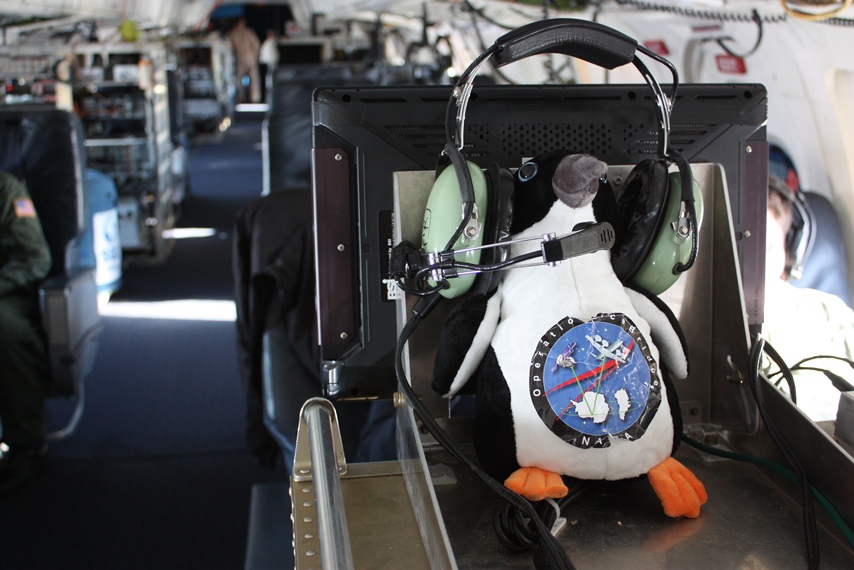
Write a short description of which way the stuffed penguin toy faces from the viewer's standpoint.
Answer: facing the viewer

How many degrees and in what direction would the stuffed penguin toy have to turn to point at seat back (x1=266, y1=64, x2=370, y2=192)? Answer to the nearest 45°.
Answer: approximately 135° to its right

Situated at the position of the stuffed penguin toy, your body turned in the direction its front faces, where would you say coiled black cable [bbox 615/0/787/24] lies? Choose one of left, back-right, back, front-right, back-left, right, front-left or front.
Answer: back

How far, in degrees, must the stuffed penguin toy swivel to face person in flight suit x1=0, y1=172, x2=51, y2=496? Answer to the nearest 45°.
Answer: approximately 135° to its right

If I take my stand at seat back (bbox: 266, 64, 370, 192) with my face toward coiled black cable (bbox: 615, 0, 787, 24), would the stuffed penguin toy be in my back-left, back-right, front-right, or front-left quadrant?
front-right

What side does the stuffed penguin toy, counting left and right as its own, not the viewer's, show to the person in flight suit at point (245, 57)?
back
